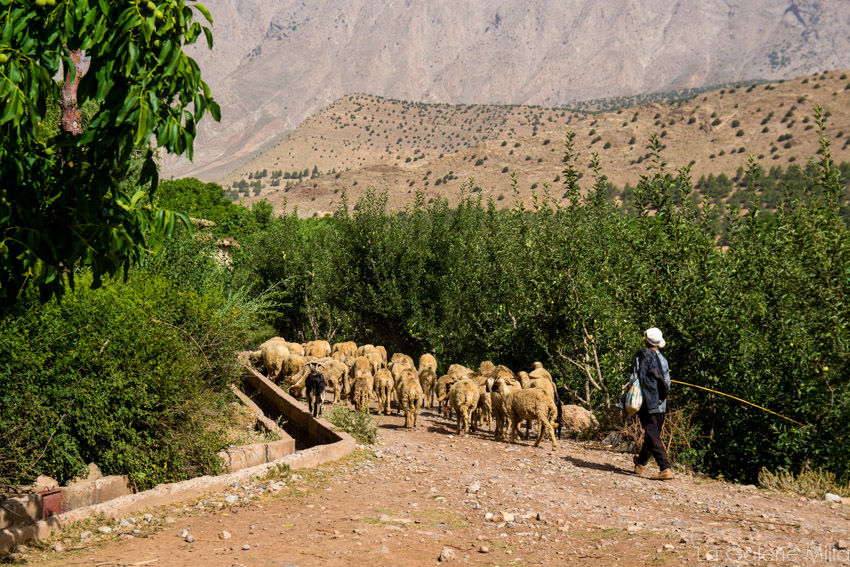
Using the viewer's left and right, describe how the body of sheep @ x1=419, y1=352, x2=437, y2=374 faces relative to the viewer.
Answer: facing away from the viewer

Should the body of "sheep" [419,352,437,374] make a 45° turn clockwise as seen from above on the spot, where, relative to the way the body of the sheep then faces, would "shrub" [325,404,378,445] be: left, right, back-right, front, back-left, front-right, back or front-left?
back-right

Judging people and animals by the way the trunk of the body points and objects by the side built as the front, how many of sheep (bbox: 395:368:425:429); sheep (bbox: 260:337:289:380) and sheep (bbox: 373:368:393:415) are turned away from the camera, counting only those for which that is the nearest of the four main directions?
3

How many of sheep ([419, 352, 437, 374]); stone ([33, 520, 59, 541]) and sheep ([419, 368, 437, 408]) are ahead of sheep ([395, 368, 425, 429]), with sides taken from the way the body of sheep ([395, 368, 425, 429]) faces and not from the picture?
2

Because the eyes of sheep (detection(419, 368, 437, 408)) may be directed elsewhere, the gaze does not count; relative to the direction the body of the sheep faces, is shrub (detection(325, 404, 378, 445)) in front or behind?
behind

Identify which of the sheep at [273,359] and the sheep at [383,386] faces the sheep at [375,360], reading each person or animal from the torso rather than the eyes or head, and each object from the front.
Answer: the sheep at [383,386]

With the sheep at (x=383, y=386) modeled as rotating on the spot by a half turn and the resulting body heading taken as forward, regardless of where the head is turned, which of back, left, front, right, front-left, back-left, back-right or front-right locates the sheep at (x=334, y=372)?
back-right

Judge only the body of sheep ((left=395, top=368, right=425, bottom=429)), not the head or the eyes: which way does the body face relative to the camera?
away from the camera

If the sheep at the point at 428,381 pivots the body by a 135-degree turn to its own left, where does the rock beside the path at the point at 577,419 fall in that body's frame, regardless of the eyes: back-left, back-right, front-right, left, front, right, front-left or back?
left

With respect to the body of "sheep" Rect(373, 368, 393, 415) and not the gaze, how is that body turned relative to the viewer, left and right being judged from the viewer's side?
facing away from the viewer

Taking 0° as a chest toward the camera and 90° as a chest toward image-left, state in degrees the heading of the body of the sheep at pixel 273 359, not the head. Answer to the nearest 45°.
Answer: approximately 180°

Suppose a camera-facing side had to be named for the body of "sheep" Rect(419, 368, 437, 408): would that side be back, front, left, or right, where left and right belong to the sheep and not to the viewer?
back
